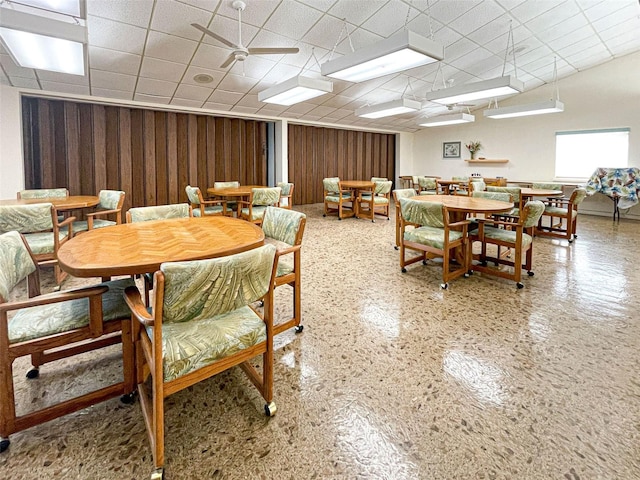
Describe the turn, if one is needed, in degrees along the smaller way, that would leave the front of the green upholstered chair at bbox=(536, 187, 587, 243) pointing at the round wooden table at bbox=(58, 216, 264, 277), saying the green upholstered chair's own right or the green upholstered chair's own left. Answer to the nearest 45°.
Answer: approximately 90° to the green upholstered chair's own left

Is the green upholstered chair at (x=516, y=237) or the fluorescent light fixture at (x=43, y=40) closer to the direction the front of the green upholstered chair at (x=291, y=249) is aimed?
the fluorescent light fixture

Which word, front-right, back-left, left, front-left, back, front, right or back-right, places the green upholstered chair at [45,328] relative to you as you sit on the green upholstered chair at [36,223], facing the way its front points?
back-right

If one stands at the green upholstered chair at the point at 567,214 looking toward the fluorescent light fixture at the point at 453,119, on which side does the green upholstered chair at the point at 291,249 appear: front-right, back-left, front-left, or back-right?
back-left

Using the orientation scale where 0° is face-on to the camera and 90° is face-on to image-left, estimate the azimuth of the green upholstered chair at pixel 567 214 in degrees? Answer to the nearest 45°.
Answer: approximately 90°

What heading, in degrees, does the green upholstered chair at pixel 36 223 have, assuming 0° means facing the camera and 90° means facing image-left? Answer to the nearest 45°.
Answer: approximately 225°

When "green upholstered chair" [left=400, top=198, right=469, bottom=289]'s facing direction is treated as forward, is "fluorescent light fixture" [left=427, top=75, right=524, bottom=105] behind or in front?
in front

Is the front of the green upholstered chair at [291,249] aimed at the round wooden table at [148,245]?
yes

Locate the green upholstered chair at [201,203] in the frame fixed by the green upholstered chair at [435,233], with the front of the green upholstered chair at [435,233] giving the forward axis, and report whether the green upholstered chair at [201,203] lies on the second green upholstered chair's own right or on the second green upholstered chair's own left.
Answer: on the second green upholstered chair's own left
